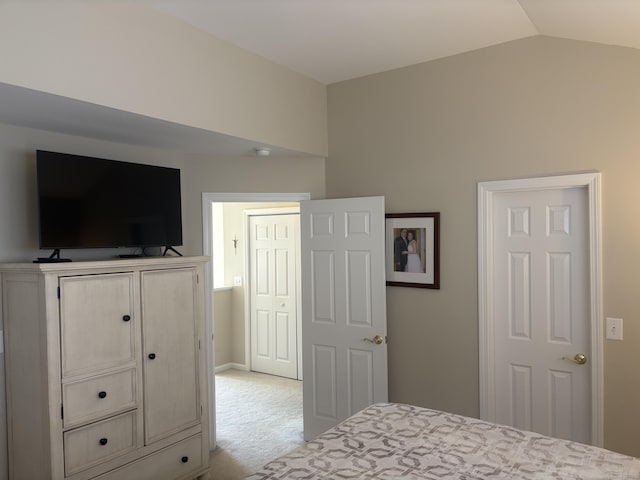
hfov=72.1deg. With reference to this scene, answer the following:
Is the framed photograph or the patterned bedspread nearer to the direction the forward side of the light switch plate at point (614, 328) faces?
the patterned bedspread

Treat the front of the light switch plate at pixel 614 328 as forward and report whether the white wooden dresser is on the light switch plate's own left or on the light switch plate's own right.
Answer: on the light switch plate's own right

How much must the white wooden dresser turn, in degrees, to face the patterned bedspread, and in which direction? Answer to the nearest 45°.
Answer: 0° — it already faces it

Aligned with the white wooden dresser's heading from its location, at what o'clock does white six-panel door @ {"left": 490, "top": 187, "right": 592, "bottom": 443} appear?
The white six-panel door is roughly at 11 o'clock from the white wooden dresser.

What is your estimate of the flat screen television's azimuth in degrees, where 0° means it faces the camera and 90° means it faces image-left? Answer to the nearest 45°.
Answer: approximately 315°

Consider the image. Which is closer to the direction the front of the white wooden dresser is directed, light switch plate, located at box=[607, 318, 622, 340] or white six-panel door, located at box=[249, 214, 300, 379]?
the light switch plate

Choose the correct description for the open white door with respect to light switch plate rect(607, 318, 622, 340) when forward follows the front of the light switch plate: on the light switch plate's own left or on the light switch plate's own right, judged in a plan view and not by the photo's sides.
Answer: on the light switch plate's own right

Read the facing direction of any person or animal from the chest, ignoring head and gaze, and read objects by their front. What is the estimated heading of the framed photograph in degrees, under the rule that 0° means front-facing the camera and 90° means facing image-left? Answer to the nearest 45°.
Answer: approximately 45°
